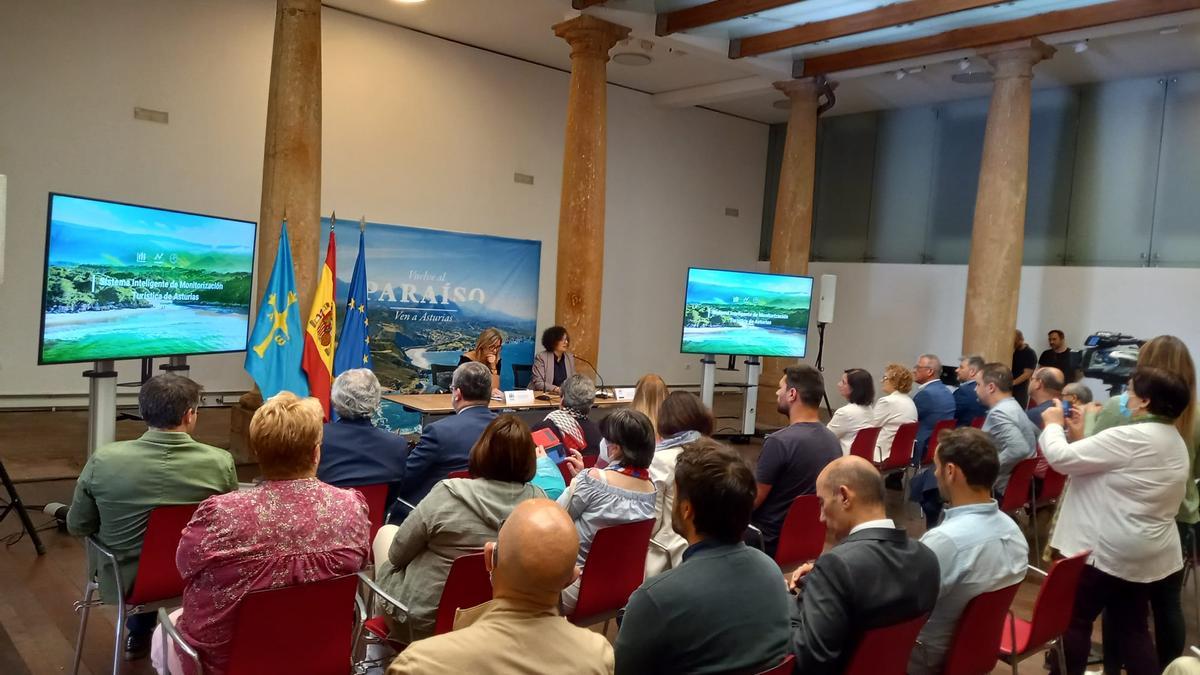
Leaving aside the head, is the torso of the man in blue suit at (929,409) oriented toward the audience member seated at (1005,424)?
no

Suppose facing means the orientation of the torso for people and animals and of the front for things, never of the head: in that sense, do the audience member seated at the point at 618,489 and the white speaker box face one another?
no

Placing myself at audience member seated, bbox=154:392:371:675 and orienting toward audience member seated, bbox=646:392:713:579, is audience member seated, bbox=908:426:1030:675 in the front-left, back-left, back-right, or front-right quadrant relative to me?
front-right

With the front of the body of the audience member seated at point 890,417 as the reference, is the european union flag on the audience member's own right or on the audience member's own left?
on the audience member's own left

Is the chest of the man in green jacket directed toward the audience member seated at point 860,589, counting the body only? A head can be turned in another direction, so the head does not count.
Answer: no

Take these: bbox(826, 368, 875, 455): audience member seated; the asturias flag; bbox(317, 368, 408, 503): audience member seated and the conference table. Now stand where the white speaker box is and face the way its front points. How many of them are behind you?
0

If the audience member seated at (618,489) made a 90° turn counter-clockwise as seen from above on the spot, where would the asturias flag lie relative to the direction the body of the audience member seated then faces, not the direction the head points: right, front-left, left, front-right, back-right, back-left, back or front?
right

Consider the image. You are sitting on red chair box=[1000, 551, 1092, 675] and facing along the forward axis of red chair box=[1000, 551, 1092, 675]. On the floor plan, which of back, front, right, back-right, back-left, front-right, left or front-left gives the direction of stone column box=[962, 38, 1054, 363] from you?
front-right

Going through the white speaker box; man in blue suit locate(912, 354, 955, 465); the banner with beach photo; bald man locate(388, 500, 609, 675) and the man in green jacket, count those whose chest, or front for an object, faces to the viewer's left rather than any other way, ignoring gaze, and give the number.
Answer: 1

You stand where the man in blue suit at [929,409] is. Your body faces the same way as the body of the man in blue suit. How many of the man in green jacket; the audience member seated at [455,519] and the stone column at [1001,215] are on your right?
1

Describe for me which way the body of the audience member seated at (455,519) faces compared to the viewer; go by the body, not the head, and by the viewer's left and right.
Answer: facing away from the viewer and to the left of the viewer

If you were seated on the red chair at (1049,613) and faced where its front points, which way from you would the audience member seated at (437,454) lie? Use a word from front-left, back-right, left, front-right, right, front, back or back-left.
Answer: front-left

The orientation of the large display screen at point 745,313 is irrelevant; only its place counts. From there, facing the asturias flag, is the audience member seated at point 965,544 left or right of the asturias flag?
left

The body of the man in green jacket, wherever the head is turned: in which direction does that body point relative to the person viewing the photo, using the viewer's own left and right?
facing away from the viewer

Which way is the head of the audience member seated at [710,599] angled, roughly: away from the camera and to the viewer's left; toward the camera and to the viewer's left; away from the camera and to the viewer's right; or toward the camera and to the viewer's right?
away from the camera and to the viewer's left

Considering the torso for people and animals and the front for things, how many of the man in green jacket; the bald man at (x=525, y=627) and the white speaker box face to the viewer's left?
0

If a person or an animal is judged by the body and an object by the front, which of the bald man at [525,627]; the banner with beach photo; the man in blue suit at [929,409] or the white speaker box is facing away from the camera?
the bald man

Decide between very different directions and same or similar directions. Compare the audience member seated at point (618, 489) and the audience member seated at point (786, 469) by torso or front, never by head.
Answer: same or similar directions

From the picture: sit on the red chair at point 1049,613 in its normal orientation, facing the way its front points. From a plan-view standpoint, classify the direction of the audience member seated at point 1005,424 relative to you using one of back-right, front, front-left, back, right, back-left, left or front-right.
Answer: front-right
